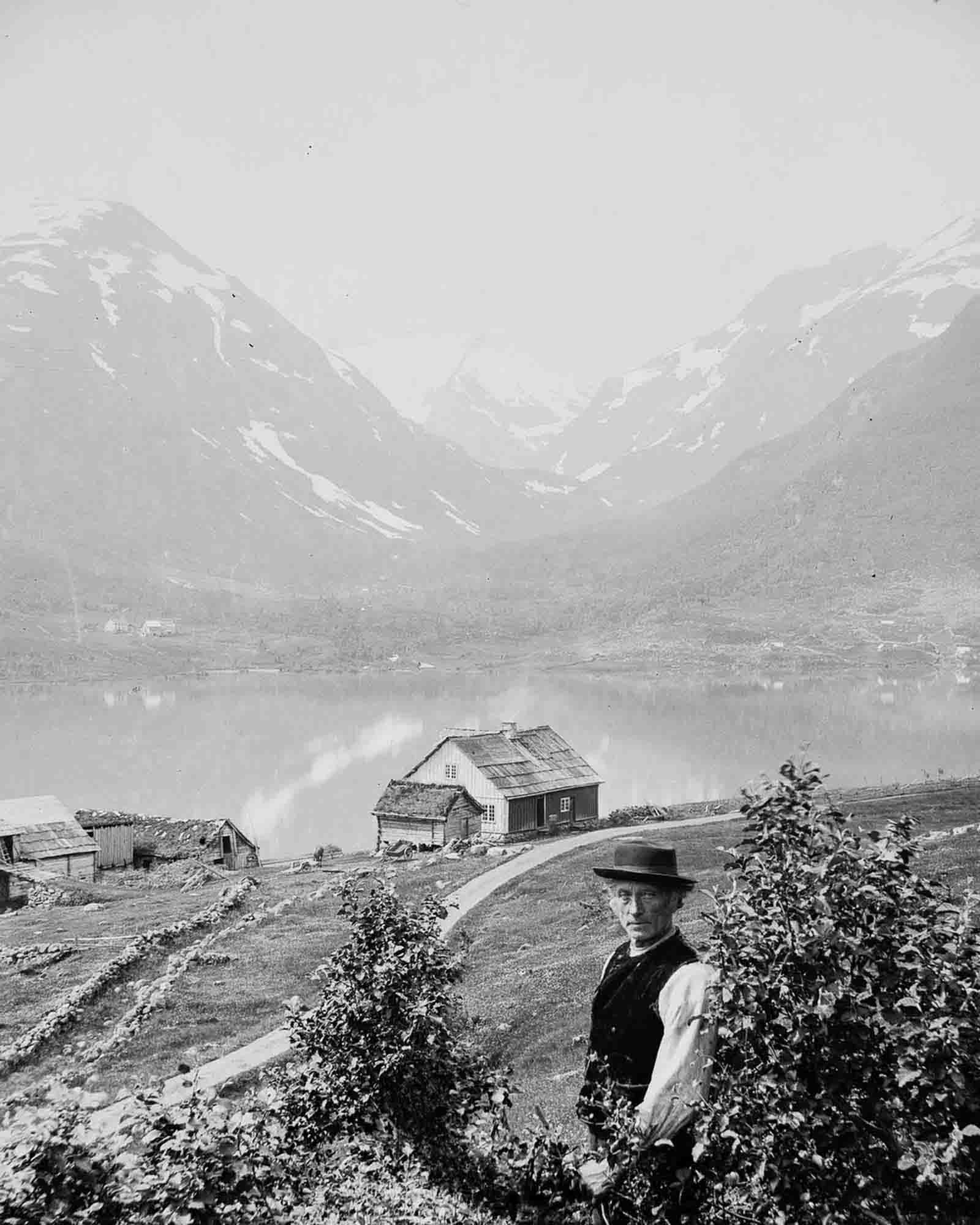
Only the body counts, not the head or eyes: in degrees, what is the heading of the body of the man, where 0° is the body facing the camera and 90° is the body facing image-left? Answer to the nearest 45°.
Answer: approximately 45°

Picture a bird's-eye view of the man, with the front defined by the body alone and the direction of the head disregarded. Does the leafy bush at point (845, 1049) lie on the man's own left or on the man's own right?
on the man's own left

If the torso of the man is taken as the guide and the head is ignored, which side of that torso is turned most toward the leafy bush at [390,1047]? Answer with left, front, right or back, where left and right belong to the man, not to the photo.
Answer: right
